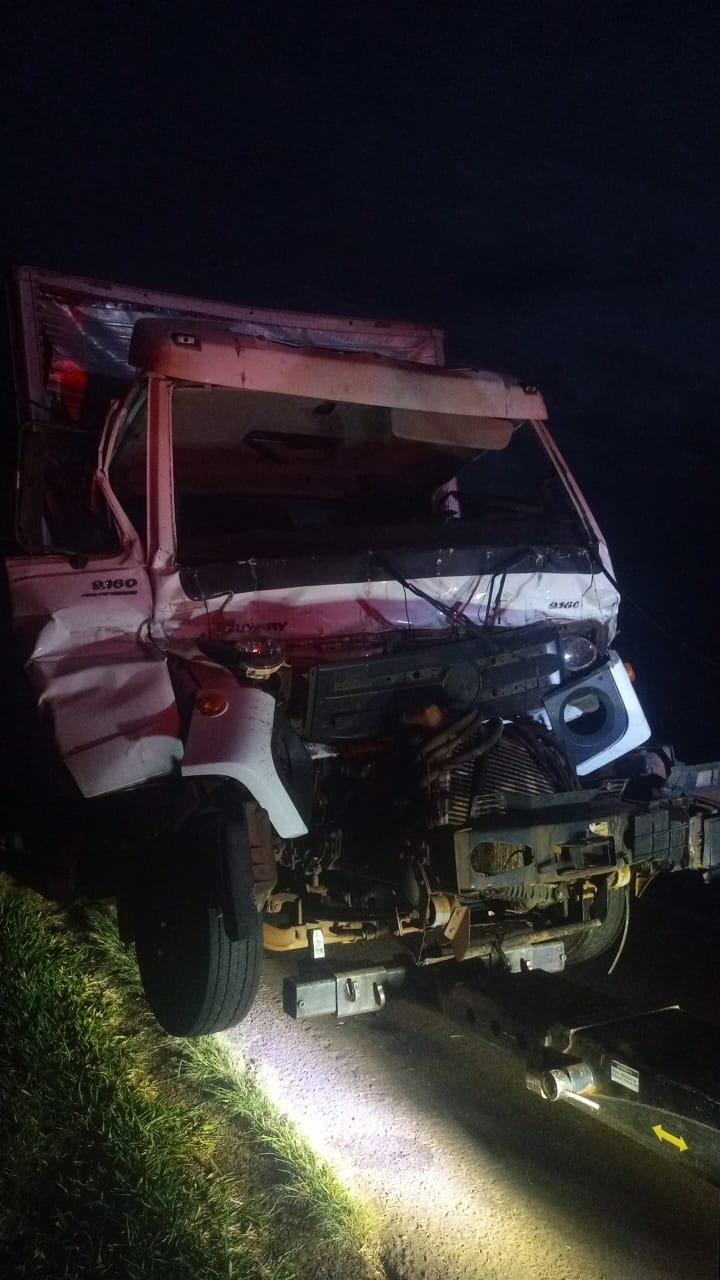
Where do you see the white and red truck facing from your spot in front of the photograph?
facing the viewer and to the right of the viewer
